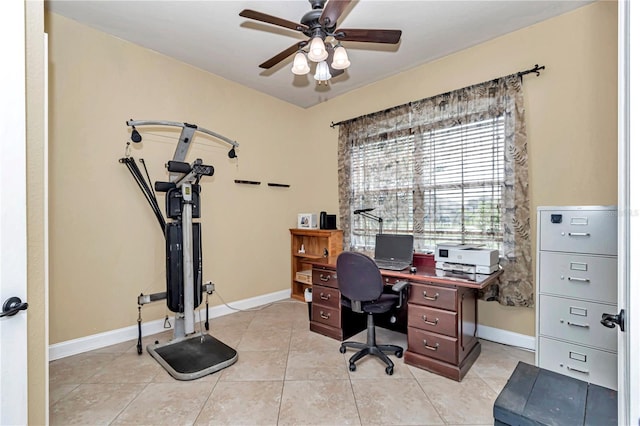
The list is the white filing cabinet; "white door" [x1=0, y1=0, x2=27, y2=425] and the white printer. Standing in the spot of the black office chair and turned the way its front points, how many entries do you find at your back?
1

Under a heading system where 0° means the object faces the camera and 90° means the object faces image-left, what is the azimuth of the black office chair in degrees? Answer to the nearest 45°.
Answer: approximately 225°

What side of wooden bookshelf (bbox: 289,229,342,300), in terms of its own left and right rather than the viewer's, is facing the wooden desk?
left

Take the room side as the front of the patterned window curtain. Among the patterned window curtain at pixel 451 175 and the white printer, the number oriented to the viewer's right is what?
0

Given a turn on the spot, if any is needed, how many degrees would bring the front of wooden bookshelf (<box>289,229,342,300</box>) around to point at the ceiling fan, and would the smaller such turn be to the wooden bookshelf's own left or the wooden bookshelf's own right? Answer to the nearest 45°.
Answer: approximately 45° to the wooden bookshelf's own left

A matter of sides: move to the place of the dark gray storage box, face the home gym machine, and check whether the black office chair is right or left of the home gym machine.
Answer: right

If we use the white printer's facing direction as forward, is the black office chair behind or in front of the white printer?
in front

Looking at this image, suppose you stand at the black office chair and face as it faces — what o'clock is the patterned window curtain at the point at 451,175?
The patterned window curtain is roughly at 12 o'clock from the black office chair.

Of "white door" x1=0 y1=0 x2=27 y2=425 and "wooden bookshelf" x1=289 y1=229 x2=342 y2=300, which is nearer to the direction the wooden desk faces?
the white door

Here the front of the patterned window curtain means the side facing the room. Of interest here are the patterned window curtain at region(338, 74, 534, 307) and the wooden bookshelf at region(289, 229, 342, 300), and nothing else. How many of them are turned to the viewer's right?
0

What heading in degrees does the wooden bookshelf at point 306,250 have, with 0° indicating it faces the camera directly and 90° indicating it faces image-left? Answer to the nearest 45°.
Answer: approximately 45°

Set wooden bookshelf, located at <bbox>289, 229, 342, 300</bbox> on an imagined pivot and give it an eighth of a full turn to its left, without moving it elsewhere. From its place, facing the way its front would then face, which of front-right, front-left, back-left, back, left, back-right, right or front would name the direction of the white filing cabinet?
front-left
